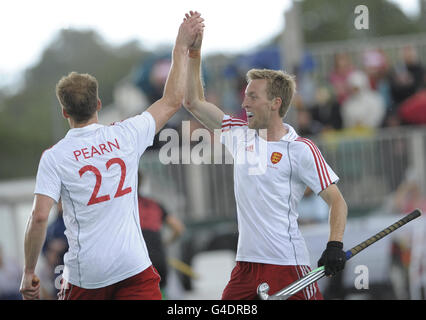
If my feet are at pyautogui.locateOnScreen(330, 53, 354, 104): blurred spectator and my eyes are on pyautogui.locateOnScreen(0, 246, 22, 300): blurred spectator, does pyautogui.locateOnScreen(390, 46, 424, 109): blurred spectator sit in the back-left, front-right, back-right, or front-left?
back-left
